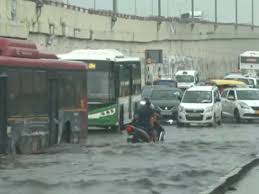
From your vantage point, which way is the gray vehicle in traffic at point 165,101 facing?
toward the camera

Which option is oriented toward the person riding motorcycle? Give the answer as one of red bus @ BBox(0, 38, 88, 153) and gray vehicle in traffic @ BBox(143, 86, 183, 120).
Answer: the gray vehicle in traffic

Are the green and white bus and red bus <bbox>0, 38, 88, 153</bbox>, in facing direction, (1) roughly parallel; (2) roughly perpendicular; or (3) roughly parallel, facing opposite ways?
roughly parallel

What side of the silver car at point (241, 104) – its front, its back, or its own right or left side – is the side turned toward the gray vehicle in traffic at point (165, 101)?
right

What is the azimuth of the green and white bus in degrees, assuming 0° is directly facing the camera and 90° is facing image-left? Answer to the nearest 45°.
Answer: approximately 45°

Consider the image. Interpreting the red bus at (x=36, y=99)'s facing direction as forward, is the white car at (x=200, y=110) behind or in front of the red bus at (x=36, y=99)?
behind

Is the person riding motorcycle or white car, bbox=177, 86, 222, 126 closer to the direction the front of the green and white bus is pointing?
the person riding motorcycle

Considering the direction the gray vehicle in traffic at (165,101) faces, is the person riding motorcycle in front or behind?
in front
